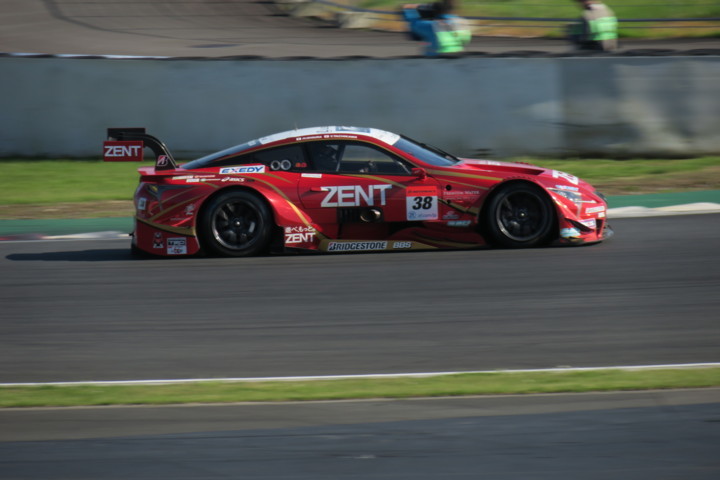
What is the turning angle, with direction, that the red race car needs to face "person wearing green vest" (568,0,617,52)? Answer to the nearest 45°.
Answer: approximately 45° to its left

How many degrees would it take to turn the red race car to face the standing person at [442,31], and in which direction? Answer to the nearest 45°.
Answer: approximately 90° to its left

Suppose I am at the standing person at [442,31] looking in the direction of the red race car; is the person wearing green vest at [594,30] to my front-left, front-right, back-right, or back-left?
back-left

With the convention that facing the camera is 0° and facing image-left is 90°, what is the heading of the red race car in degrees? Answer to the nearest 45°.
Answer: approximately 270°
